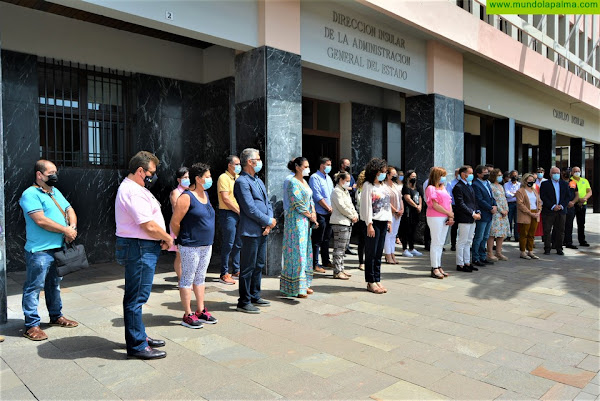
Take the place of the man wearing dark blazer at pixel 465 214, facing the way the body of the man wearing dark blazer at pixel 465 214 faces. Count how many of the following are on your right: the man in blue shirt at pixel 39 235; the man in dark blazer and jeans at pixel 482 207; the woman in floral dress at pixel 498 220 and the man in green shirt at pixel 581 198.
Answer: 1

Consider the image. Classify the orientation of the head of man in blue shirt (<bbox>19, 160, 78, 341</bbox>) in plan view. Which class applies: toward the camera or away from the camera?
toward the camera

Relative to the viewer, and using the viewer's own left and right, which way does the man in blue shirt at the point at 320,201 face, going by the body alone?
facing the viewer and to the right of the viewer

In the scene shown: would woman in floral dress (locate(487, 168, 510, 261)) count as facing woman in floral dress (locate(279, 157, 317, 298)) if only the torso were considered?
no

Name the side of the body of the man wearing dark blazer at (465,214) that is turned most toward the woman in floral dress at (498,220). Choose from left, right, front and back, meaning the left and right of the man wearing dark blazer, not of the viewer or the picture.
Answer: left

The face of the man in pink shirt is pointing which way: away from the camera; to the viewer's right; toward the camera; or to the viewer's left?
to the viewer's right

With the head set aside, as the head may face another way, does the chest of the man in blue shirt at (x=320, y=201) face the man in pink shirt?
no

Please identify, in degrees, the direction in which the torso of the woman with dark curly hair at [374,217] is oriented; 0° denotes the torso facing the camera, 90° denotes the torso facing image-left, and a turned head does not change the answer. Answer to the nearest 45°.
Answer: approximately 315°

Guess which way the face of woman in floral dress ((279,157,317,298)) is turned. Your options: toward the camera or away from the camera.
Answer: toward the camera

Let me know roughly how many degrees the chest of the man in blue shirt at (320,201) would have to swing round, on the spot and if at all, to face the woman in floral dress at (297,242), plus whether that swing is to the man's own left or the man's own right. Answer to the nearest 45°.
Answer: approximately 45° to the man's own right

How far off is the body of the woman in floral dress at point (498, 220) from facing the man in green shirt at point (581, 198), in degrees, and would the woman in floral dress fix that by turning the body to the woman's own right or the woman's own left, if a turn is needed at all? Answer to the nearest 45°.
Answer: approximately 90° to the woman's own left

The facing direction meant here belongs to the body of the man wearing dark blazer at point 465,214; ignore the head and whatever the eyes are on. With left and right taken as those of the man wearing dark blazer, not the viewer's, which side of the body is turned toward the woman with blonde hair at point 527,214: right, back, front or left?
left

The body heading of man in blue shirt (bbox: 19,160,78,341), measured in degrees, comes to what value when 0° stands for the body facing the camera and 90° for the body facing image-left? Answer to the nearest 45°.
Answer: approximately 315°

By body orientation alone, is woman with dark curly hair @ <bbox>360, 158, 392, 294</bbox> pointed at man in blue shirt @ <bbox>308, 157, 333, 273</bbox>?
no

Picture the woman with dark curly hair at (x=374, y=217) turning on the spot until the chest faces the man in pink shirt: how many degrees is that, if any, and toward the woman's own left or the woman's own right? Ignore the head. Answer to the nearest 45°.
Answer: approximately 90° to the woman's own right

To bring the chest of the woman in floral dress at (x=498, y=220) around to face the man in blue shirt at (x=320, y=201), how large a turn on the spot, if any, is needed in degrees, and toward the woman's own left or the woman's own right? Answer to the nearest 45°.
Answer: approximately 90° to the woman's own right

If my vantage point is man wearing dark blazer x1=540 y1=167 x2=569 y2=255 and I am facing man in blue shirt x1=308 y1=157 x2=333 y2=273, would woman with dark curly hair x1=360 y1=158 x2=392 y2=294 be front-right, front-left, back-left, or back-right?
front-left
